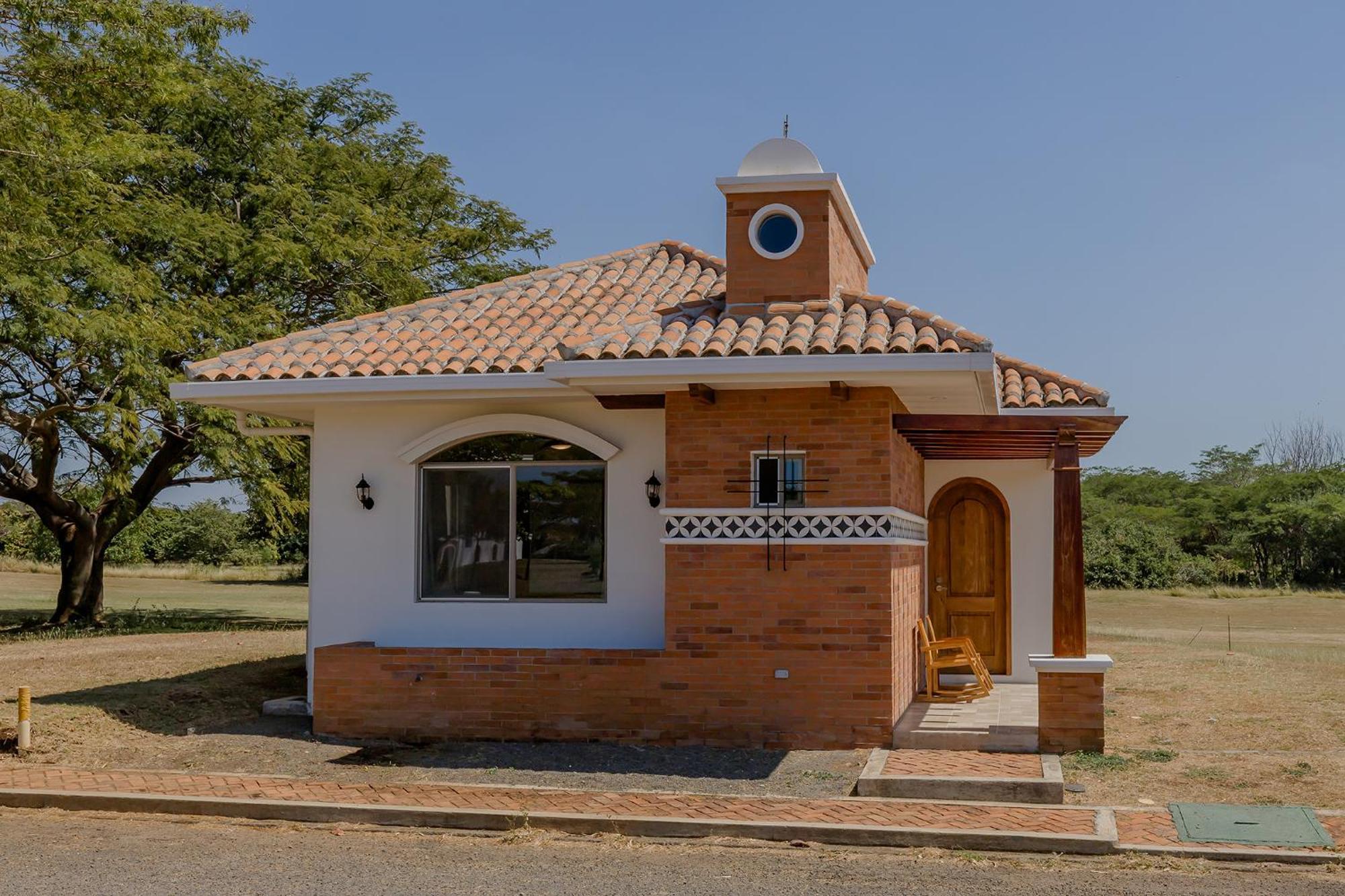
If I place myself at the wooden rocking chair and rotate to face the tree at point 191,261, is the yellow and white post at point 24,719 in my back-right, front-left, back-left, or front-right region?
front-left

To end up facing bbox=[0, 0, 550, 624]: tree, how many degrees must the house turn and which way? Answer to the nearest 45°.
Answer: approximately 135° to its right

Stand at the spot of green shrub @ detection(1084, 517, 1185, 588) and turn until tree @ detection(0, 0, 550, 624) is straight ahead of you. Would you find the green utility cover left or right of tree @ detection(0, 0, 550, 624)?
left

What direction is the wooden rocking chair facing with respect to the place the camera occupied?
facing to the right of the viewer

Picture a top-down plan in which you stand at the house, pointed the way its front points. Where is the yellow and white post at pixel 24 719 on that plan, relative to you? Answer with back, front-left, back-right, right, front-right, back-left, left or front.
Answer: right

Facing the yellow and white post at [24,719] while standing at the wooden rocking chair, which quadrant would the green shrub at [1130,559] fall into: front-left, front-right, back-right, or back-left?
back-right

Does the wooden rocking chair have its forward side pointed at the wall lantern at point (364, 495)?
no

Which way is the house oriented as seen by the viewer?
toward the camera

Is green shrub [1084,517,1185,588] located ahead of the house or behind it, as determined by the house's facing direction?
behind
